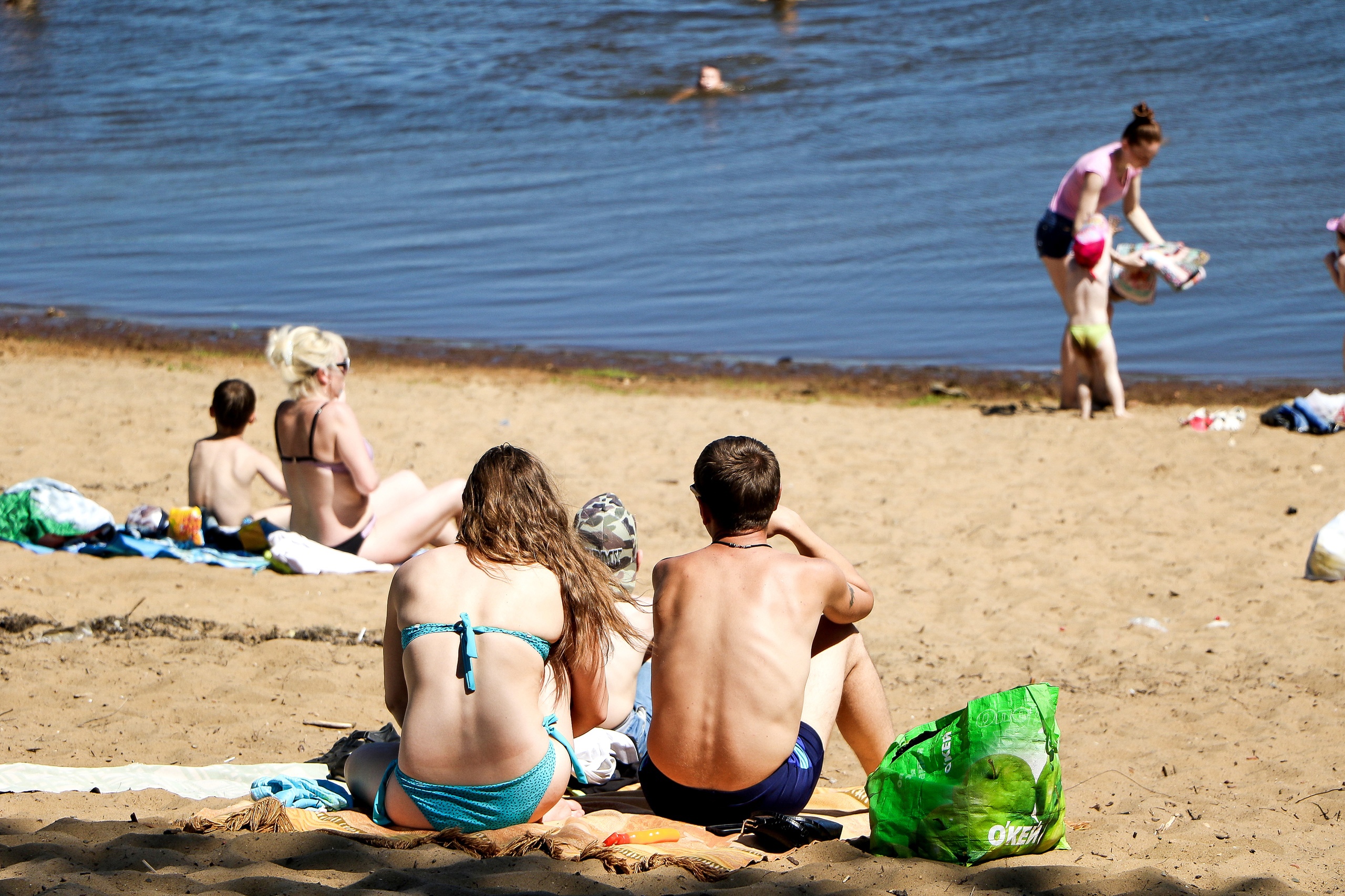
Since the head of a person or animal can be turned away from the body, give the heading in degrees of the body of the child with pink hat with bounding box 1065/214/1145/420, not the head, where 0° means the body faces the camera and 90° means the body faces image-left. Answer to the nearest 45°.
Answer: approximately 180°

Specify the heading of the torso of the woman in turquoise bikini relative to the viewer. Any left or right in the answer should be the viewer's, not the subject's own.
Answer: facing away from the viewer

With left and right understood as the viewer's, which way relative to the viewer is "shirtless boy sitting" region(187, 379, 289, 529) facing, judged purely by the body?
facing away from the viewer and to the right of the viewer

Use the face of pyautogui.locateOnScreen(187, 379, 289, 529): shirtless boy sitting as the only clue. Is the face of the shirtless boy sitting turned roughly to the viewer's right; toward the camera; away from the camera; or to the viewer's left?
away from the camera

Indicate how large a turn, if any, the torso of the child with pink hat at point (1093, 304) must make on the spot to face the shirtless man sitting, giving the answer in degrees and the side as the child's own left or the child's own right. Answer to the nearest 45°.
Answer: approximately 180°

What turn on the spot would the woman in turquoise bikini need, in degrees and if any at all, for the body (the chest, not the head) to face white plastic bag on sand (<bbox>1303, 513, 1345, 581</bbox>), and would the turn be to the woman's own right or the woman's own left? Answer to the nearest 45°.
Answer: approximately 45° to the woman's own right

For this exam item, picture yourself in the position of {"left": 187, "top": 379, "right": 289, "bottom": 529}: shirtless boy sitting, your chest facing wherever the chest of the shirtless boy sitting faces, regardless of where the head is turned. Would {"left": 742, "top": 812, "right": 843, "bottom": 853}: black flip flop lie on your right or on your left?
on your right

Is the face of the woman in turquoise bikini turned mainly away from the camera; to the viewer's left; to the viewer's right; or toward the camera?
away from the camera

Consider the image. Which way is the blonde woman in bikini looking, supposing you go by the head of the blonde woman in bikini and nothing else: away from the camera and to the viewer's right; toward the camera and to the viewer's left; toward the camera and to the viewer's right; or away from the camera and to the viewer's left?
away from the camera and to the viewer's right

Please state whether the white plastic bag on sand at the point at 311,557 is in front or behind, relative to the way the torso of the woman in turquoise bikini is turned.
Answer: in front

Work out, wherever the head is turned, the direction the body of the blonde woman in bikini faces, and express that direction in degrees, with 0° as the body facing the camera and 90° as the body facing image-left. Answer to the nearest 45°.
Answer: approximately 225°
